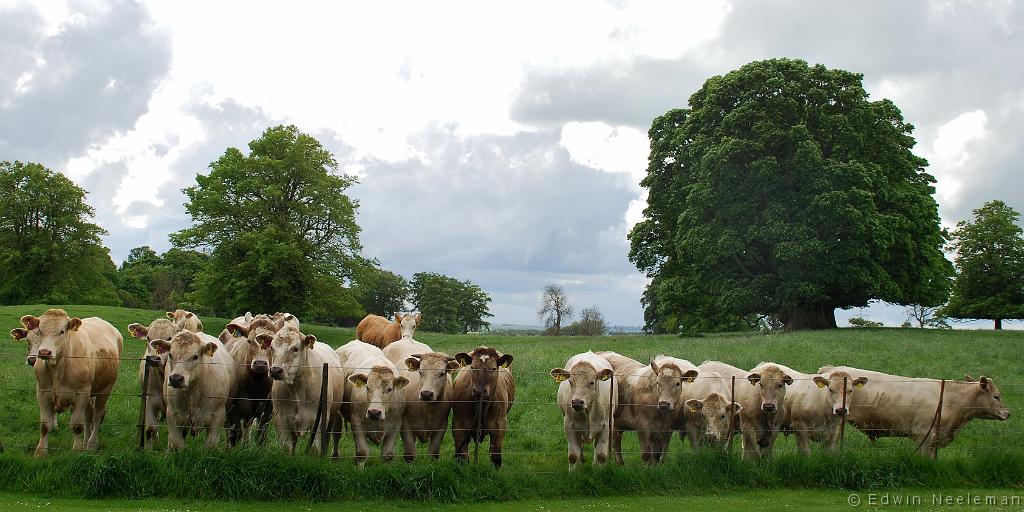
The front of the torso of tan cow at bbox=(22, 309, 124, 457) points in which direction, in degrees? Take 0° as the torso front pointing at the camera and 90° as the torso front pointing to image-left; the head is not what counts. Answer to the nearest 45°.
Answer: approximately 45°

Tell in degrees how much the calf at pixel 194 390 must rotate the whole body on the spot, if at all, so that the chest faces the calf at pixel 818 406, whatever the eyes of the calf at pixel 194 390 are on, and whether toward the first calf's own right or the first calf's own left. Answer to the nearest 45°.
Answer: approximately 90° to the first calf's own left

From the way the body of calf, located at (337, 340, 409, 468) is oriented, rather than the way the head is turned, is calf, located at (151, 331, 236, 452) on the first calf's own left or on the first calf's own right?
on the first calf's own right

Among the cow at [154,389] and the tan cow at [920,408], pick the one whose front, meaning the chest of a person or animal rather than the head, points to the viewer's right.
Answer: the tan cow

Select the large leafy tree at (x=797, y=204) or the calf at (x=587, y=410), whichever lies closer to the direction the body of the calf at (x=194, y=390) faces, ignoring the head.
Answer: the calf

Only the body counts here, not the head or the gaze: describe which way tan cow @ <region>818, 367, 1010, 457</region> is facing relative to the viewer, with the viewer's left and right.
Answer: facing to the right of the viewer

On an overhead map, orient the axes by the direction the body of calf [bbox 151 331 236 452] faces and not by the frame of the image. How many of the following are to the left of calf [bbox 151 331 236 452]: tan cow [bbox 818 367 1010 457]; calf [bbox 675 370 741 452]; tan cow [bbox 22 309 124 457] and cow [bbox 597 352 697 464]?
3

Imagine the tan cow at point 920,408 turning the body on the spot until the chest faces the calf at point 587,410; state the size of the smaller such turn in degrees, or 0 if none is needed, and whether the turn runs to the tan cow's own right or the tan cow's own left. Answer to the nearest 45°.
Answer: approximately 135° to the tan cow's own right

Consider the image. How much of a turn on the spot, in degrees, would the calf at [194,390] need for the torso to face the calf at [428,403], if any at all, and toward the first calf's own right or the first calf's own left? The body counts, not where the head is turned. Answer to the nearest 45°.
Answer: approximately 90° to the first calf's own left

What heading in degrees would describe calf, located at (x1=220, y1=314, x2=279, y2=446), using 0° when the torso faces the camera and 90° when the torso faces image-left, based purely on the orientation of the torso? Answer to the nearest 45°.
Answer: approximately 0°
